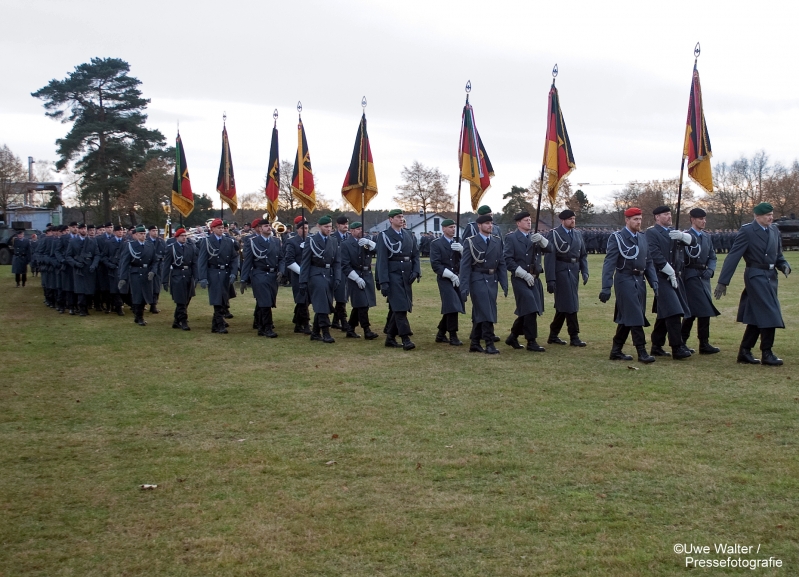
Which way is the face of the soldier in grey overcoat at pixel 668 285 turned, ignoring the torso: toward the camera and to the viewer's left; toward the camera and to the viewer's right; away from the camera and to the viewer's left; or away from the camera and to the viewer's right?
toward the camera and to the viewer's right

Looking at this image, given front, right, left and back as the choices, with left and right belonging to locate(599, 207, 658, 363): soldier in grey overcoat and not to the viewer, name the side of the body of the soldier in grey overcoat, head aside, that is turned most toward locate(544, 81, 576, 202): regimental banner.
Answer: back

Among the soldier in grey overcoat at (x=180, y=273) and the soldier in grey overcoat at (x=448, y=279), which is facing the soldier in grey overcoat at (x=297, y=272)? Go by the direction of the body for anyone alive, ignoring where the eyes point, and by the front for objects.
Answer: the soldier in grey overcoat at (x=180, y=273)

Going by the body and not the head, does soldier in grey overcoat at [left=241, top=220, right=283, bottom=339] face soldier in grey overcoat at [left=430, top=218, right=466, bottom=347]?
yes

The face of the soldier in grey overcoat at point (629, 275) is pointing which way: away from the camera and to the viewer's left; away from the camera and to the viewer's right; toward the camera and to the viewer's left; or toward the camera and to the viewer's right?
toward the camera and to the viewer's right

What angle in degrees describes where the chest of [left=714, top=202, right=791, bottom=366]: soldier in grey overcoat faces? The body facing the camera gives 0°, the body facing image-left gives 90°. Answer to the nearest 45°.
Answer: approximately 315°

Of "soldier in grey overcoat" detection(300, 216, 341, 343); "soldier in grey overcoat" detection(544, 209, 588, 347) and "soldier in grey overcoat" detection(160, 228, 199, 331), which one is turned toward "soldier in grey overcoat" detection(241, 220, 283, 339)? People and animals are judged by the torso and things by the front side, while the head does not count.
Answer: "soldier in grey overcoat" detection(160, 228, 199, 331)

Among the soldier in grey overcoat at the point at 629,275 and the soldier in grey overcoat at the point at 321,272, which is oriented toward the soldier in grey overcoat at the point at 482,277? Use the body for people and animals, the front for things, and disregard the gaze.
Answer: the soldier in grey overcoat at the point at 321,272

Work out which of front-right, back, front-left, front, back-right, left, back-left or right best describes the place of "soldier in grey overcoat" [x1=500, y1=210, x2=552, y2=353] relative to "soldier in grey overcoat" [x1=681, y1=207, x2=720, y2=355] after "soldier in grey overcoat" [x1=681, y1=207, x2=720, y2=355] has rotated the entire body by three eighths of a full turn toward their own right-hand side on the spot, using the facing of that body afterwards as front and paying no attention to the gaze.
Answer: front

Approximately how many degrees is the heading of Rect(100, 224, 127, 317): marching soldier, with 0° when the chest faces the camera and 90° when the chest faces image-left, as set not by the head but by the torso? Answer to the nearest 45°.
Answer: approximately 315°

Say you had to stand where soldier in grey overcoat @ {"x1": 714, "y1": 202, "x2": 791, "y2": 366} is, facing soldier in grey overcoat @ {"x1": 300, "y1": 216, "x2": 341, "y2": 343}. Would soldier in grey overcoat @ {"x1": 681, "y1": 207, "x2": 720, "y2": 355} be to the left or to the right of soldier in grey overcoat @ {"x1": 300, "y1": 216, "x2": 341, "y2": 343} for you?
right

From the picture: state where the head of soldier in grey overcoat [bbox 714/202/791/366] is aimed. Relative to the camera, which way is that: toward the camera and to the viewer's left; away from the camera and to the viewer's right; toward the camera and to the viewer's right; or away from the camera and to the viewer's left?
toward the camera and to the viewer's right

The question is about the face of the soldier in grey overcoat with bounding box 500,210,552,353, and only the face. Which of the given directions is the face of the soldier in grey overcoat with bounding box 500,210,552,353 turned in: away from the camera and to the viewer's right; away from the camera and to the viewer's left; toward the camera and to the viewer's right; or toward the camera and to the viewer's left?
toward the camera and to the viewer's right
